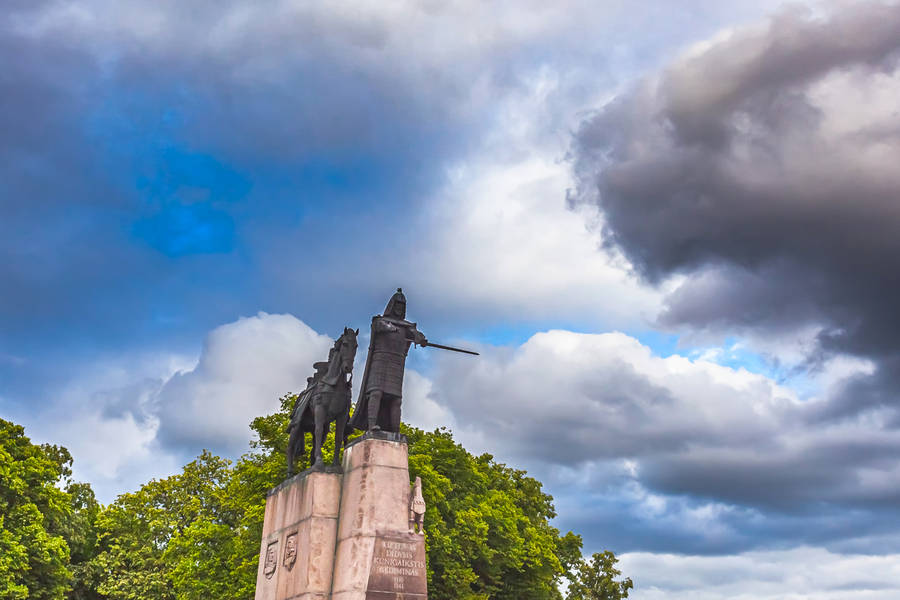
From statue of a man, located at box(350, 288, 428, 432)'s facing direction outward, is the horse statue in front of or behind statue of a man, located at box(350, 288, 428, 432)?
behind

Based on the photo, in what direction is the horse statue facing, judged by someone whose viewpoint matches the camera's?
facing the viewer and to the right of the viewer

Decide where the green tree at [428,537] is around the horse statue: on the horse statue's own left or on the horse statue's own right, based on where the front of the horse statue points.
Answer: on the horse statue's own left

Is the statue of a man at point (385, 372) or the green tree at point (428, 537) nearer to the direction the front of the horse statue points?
the statue of a man

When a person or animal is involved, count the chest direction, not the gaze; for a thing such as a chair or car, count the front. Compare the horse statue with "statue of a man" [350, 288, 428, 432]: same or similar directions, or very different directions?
same or similar directions

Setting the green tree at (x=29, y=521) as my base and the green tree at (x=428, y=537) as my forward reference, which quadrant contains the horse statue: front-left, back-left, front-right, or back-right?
front-right

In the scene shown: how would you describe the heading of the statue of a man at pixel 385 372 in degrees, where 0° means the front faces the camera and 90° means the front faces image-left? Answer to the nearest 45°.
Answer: approximately 315°

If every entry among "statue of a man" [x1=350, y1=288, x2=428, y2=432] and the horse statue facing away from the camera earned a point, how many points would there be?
0

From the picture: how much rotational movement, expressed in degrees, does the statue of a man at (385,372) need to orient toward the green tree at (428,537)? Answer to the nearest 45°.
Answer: approximately 135° to its left
